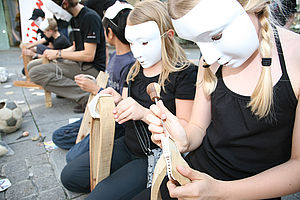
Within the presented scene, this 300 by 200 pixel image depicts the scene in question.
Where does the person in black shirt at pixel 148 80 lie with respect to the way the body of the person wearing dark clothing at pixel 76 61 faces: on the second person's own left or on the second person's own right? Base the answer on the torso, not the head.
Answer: on the second person's own left

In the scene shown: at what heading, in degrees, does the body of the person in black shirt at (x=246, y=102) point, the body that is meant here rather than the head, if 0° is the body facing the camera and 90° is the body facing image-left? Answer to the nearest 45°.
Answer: approximately 45°

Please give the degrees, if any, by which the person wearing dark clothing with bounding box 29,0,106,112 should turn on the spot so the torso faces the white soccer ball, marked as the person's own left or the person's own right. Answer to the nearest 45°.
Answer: approximately 45° to the person's own left

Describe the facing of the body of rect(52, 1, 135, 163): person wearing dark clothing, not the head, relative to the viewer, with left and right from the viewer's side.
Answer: facing to the left of the viewer

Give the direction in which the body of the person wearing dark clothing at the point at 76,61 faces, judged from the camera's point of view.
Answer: to the viewer's left

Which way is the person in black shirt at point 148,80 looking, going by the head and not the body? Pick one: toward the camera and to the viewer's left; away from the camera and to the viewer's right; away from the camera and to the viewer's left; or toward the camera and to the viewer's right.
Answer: toward the camera and to the viewer's left

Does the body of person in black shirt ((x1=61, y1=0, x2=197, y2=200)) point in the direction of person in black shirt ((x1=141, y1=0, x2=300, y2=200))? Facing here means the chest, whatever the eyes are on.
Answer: no

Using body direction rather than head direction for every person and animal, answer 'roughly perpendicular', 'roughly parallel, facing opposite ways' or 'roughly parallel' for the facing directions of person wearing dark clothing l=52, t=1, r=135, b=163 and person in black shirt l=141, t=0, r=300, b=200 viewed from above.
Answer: roughly parallel

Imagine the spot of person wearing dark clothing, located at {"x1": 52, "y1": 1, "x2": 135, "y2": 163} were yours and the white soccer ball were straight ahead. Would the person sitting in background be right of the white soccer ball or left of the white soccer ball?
right

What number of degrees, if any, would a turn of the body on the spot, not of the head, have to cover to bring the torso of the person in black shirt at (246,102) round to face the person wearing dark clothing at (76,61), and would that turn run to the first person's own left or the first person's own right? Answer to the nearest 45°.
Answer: approximately 90° to the first person's own right

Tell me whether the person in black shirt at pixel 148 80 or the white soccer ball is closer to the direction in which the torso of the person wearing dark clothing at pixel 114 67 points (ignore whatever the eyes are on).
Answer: the white soccer ball

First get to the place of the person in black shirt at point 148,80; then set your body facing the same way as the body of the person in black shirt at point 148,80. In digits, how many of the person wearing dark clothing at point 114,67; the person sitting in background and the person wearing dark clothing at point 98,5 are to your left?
0

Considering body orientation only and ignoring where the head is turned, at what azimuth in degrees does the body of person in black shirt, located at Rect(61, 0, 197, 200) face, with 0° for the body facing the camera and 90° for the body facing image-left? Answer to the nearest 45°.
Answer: approximately 45°

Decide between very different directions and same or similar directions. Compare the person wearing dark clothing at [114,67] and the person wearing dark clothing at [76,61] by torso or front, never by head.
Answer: same or similar directions

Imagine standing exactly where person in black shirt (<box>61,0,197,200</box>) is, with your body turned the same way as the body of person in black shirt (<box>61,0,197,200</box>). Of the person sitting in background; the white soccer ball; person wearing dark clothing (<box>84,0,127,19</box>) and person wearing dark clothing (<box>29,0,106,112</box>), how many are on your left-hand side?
0

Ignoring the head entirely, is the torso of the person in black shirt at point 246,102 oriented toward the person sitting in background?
no

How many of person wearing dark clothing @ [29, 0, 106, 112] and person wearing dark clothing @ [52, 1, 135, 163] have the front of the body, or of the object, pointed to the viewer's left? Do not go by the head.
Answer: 2
